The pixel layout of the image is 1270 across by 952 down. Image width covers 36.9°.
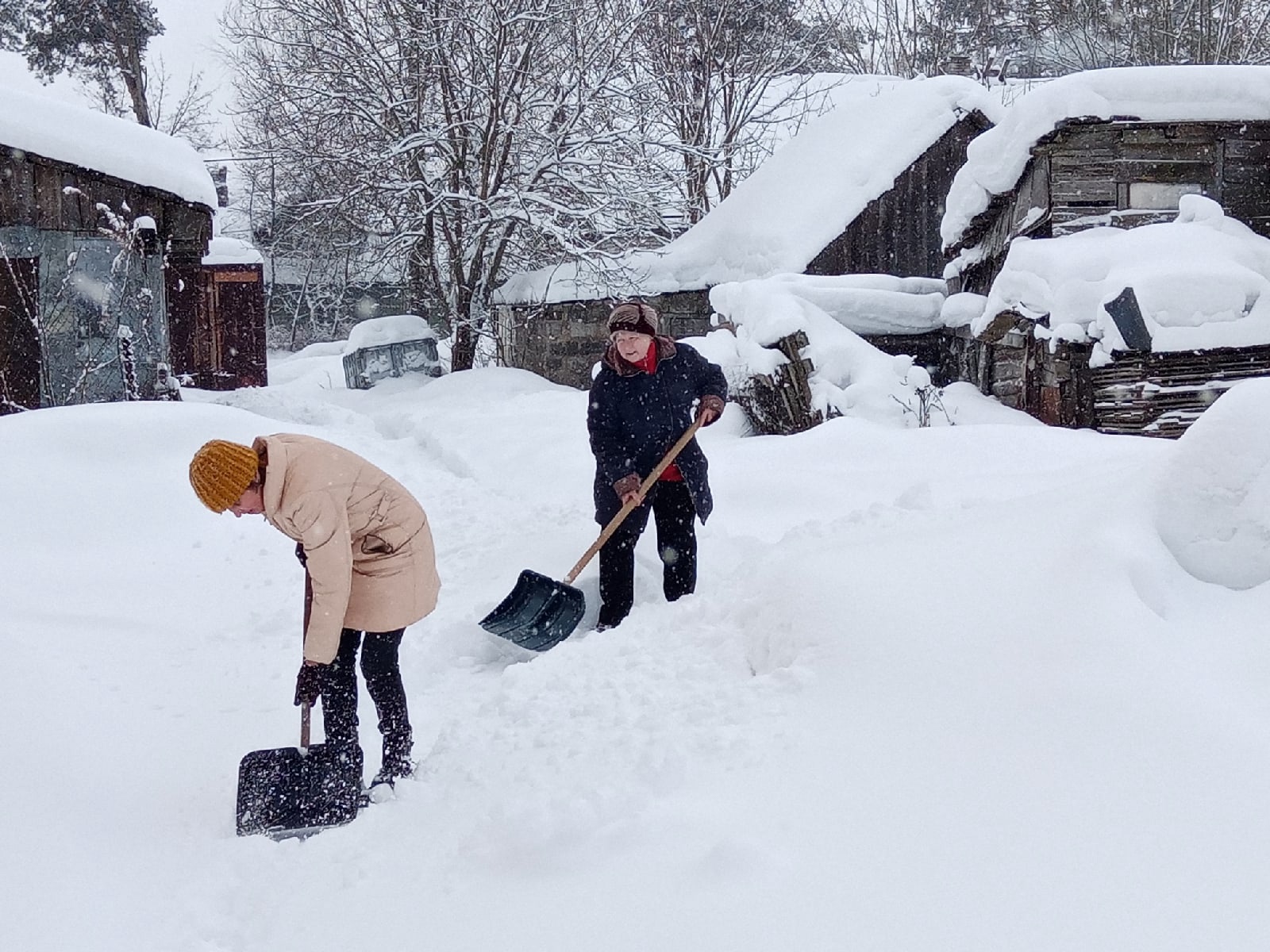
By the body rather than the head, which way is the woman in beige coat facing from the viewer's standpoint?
to the viewer's left

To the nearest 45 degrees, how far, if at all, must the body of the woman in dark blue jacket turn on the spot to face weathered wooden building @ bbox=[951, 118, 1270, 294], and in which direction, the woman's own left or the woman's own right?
approximately 135° to the woman's own left

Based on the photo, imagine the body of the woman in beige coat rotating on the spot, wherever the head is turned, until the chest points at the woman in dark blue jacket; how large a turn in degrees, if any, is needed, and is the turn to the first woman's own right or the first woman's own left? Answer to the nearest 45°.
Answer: approximately 135° to the first woman's own right

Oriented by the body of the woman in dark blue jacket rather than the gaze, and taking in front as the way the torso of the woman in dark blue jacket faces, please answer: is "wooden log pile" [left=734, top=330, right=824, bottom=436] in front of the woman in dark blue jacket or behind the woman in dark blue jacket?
behind

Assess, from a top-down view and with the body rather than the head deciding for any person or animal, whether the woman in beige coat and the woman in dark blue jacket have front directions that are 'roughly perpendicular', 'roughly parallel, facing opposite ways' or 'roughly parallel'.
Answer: roughly perpendicular

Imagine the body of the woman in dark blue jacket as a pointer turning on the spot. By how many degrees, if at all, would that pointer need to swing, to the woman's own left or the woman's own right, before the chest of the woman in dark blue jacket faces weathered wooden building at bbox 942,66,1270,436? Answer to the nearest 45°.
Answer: approximately 135° to the woman's own left

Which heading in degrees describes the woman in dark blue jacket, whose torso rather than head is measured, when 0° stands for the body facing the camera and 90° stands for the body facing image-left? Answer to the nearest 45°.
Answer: approximately 0°

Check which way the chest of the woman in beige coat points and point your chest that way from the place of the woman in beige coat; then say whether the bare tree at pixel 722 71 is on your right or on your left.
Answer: on your right

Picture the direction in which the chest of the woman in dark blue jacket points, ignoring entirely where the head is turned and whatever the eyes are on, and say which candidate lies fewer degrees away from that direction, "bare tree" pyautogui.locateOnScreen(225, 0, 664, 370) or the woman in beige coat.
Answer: the woman in beige coat

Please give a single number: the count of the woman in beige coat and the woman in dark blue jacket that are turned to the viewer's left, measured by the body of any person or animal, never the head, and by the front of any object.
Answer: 1

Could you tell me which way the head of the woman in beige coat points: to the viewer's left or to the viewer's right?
to the viewer's left

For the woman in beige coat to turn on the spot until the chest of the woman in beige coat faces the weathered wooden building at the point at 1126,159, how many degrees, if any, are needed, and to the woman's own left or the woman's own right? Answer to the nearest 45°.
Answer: approximately 135° to the woman's own right
